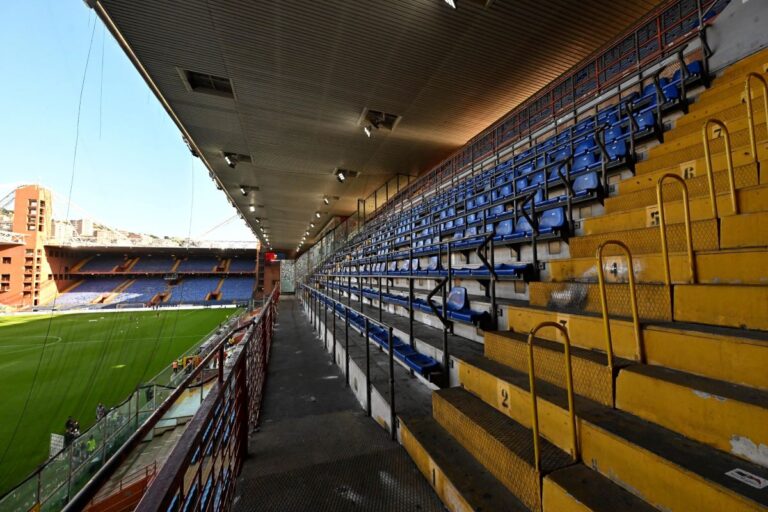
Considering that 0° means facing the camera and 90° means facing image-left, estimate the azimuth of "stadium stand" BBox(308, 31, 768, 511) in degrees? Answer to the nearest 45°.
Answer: approximately 45°

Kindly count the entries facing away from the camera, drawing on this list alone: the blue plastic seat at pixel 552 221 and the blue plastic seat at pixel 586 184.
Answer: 0

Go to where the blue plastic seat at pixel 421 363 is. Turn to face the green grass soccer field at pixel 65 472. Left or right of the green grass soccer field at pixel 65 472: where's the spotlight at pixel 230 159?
right

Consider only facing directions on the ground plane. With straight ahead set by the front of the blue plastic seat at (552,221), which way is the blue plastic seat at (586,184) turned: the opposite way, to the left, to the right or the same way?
the same way

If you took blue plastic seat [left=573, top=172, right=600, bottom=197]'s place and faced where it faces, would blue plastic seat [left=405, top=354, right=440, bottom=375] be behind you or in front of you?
in front

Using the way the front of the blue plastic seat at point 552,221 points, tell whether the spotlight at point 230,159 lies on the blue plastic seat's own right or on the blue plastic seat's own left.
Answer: on the blue plastic seat's own right

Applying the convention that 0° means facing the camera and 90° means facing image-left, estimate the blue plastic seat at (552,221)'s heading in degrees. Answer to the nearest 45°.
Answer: approximately 45°

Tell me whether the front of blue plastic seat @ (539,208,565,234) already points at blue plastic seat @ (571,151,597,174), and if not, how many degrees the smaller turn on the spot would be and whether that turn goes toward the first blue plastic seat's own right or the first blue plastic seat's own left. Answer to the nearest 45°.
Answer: approximately 135° to the first blue plastic seat's own right
